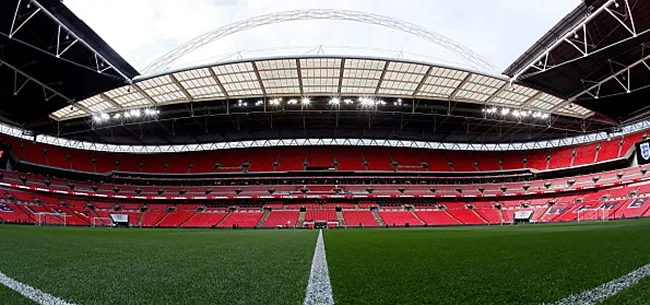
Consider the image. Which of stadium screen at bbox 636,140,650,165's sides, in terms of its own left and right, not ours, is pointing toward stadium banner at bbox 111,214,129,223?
front

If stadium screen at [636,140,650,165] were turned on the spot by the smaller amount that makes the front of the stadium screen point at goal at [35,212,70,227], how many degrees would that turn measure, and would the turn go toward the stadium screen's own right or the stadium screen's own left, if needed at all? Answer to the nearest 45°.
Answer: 0° — it already faces it

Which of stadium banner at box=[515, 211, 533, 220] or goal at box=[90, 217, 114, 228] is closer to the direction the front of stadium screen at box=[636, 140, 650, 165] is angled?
the goal

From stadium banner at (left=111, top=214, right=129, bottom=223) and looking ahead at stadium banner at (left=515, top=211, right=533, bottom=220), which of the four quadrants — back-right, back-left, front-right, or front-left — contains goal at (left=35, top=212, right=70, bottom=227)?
back-right

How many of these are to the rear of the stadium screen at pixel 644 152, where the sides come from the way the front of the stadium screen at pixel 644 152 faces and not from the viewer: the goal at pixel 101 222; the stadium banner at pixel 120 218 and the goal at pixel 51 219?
0

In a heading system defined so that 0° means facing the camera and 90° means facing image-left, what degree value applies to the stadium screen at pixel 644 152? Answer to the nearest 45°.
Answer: approximately 45°

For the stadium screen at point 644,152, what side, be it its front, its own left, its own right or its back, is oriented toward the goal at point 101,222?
front

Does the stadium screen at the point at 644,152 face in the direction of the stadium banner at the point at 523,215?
no
